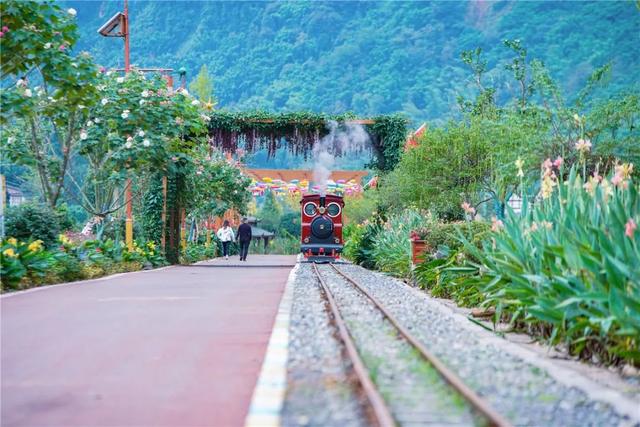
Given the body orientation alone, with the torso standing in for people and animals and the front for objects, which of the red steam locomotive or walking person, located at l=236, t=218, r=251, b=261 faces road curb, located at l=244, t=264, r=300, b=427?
the red steam locomotive

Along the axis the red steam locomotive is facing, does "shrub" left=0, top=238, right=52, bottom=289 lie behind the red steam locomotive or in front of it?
in front

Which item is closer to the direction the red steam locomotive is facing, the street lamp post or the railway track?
the railway track

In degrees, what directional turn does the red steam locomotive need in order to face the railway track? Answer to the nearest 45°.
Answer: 0° — it already faces it

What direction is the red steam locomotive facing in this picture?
toward the camera

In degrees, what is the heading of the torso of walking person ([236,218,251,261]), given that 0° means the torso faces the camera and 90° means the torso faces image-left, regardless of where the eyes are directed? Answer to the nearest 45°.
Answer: approximately 180°

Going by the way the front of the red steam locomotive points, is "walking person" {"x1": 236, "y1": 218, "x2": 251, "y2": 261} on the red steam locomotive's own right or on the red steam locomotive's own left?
on the red steam locomotive's own right

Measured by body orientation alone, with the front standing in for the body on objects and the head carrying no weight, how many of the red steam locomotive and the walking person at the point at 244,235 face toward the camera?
1

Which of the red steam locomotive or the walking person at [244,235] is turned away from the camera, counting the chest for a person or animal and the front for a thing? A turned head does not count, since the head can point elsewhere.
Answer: the walking person

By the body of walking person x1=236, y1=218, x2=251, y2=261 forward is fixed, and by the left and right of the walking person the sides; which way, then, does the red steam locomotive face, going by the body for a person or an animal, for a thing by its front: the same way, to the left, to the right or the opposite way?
the opposite way

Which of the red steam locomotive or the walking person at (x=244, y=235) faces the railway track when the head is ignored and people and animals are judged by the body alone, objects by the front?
the red steam locomotive

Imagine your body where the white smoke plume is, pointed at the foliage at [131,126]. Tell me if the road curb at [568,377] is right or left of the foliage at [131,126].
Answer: left
